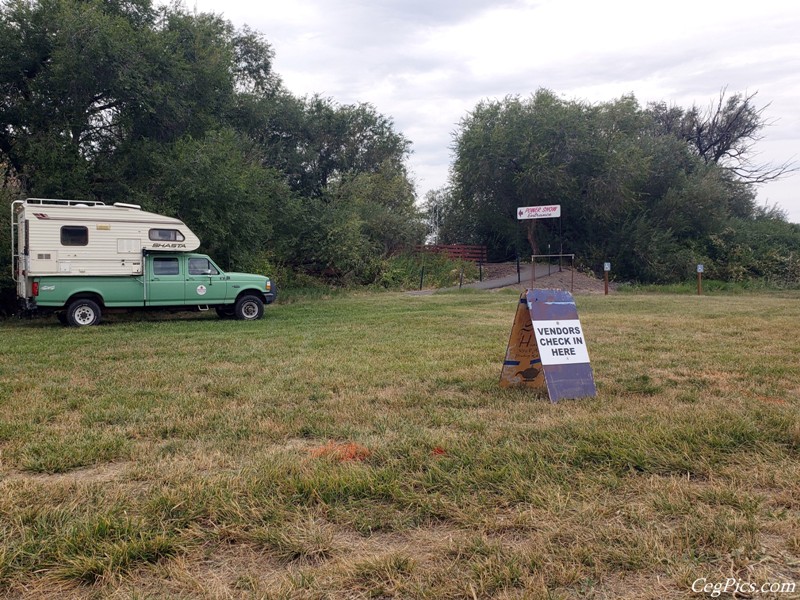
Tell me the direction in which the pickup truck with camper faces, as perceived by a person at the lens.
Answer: facing to the right of the viewer
